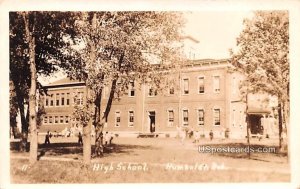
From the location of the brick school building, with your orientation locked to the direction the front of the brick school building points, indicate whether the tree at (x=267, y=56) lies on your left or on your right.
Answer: on your left

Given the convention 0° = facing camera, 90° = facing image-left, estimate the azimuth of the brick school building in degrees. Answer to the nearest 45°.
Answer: approximately 0°
